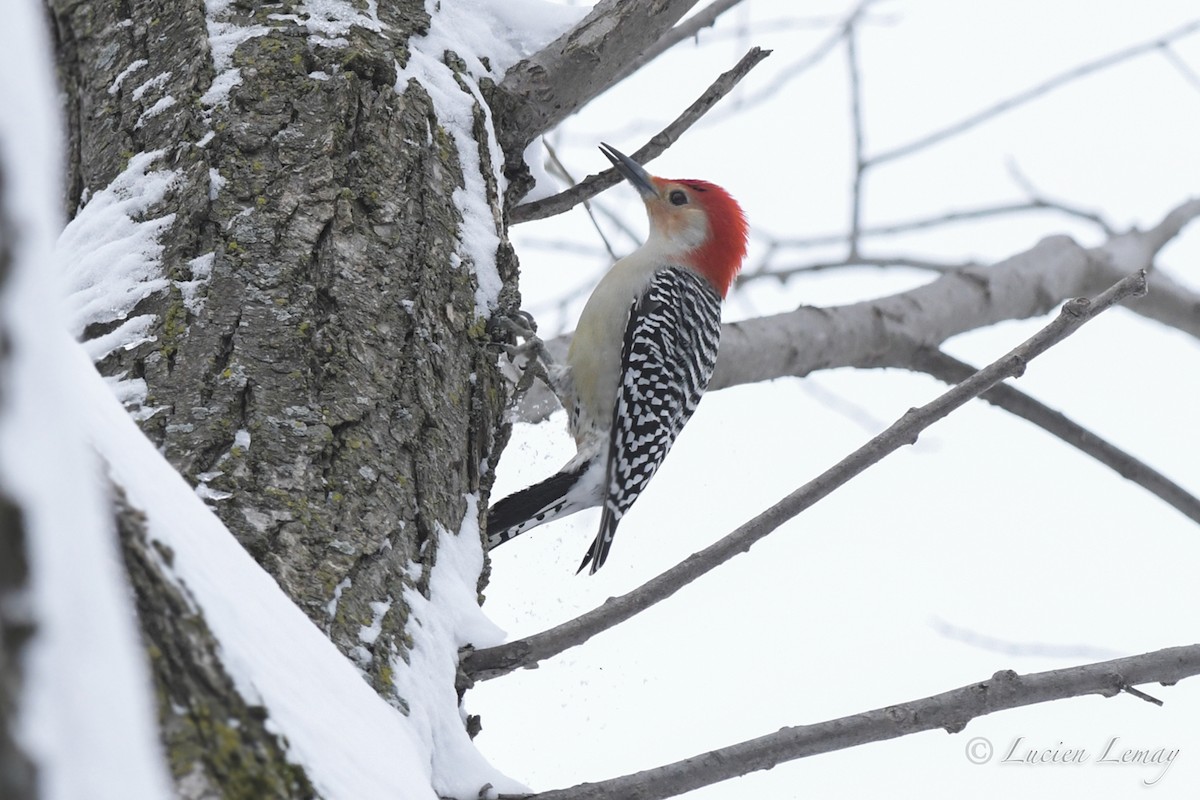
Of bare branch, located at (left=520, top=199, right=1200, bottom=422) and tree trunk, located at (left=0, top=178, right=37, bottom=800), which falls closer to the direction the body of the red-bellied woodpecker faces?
the tree trunk

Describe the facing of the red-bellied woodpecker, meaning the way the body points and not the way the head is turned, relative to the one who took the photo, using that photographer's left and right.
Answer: facing to the left of the viewer

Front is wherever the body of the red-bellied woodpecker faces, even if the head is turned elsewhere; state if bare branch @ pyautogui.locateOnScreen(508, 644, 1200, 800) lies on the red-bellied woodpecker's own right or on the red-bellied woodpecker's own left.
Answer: on the red-bellied woodpecker's own left
